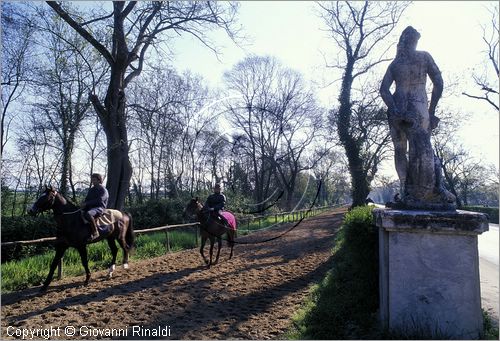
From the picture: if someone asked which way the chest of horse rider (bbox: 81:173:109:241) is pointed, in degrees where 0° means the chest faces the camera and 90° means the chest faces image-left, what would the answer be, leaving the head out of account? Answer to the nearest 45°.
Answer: approximately 45°

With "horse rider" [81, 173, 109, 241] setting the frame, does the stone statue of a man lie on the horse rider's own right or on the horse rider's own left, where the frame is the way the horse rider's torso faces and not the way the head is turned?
on the horse rider's own left
